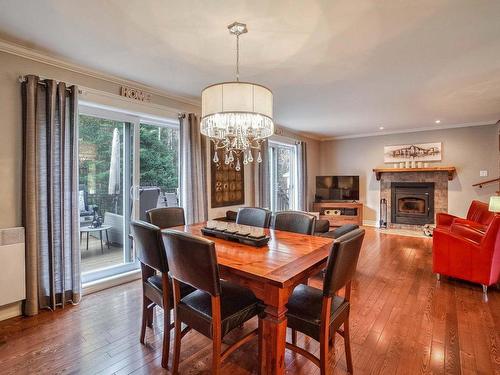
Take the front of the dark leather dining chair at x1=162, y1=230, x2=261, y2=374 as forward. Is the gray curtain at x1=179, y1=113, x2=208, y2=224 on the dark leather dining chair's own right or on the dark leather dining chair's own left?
on the dark leather dining chair's own left

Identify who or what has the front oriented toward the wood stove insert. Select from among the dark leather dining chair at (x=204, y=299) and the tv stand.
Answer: the dark leather dining chair

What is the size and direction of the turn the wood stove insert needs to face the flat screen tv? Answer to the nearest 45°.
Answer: approximately 90° to its right

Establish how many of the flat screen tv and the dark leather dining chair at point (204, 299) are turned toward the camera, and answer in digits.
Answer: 1

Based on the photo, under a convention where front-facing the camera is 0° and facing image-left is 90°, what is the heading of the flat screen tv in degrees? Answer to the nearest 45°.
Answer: approximately 0°

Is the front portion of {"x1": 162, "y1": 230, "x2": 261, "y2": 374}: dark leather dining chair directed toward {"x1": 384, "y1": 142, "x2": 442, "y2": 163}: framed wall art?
yes

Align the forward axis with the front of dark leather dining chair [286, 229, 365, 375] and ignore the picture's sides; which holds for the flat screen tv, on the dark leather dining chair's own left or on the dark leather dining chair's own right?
on the dark leather dining chair's own right

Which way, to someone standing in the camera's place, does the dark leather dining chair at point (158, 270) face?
facing away from the viewer and to the right of the viewer

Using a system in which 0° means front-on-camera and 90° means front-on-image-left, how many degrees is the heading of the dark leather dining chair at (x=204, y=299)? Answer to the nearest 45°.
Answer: approximately 225°

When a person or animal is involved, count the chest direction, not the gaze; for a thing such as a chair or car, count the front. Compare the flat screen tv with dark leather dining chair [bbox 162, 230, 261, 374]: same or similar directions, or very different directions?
very different directions

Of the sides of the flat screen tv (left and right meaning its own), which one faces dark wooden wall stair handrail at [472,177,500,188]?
left
